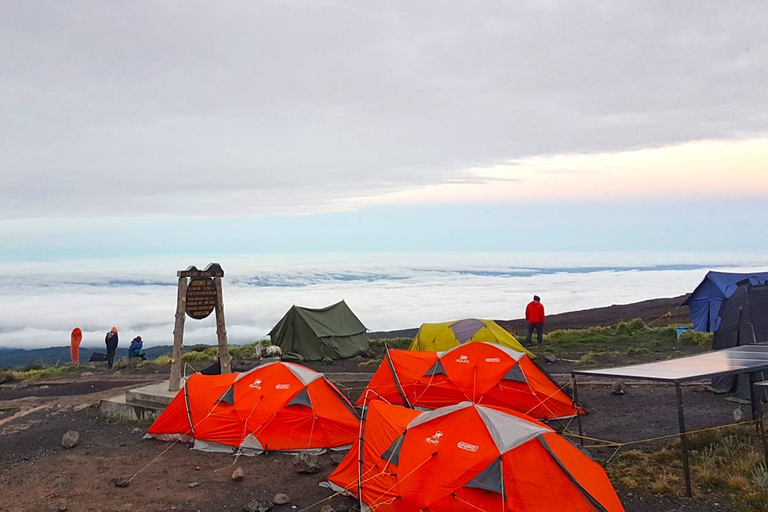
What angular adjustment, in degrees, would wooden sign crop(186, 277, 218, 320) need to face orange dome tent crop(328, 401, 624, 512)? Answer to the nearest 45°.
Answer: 0° — it already faces it

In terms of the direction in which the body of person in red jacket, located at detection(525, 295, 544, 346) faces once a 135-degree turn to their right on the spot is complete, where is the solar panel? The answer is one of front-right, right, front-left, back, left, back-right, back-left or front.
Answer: front-right

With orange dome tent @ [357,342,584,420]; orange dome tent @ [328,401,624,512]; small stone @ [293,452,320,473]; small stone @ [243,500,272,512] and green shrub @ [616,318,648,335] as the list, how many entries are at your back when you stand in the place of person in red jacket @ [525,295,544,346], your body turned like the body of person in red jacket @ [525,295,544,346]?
4

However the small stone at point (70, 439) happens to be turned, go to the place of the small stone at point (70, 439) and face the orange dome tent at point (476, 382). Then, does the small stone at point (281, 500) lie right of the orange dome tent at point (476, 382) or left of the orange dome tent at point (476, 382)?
right

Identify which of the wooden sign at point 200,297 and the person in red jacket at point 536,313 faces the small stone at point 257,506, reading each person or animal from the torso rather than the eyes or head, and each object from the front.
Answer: the wooden sign

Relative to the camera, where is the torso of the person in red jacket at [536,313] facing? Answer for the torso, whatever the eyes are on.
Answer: away from the camera

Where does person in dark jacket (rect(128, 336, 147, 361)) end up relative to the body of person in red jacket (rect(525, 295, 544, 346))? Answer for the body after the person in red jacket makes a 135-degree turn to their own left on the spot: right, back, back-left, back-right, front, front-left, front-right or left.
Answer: front-right

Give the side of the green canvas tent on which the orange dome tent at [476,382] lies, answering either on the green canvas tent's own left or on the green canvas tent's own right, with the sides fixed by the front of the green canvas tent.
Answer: on the green canvas tent's own left

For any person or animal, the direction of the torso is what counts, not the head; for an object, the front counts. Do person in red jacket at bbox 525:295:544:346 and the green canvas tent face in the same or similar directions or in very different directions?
very different directions

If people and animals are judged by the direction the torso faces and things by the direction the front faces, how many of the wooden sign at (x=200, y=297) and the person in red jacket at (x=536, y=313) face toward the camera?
1

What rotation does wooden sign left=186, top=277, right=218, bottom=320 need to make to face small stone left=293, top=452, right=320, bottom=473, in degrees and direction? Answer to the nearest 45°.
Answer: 0° — it already faces it

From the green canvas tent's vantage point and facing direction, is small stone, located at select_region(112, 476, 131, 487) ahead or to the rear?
ahead
